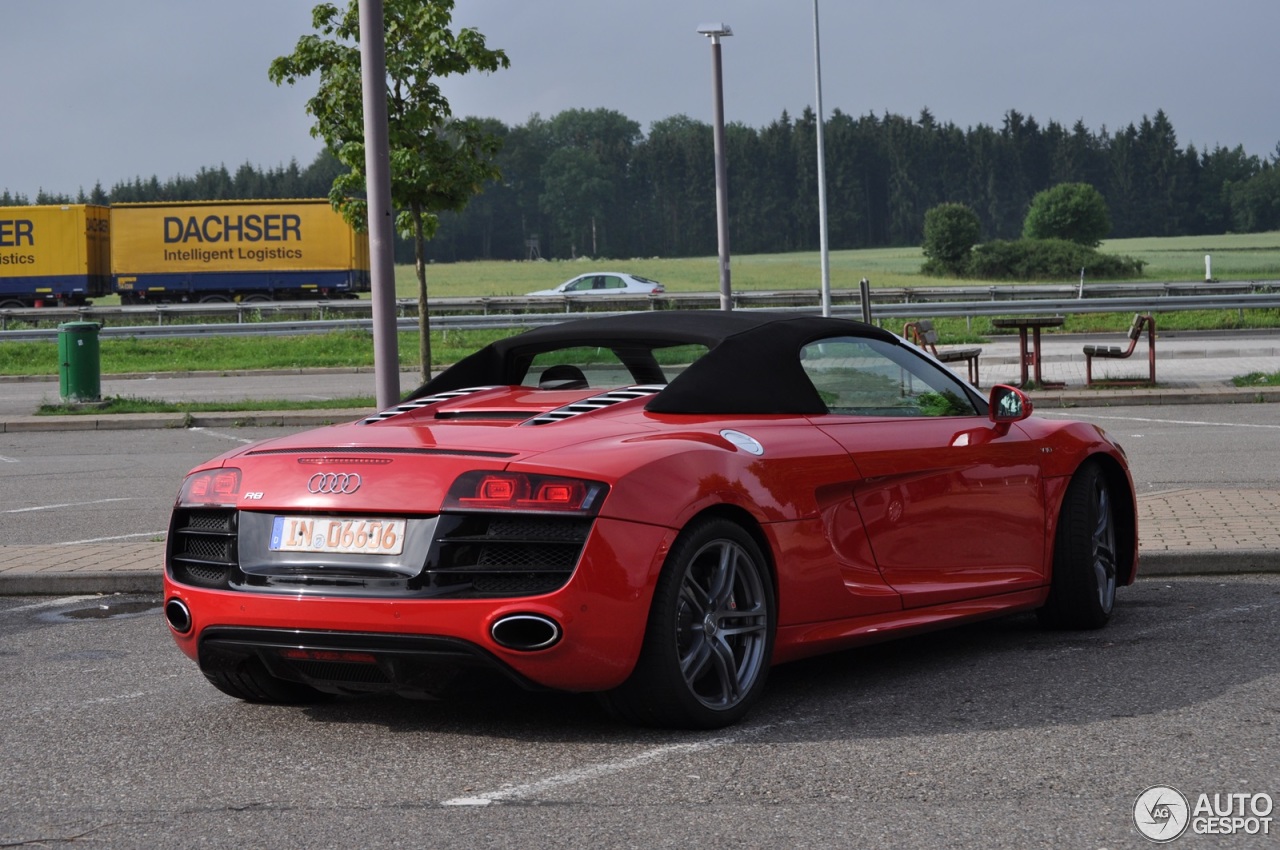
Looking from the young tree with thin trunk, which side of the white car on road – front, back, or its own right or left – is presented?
left

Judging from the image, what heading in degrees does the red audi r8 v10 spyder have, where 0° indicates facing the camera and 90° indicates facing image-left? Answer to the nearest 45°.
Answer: approximately 225°

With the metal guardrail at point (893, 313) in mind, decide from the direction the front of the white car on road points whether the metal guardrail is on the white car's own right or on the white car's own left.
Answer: on the white car's own left

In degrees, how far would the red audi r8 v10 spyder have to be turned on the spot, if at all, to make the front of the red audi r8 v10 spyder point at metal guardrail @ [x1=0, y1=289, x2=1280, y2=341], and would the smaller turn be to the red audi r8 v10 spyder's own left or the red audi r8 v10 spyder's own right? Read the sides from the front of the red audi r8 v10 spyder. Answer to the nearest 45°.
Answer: approximately 45° to the red audi r8 v10 spyder's own left

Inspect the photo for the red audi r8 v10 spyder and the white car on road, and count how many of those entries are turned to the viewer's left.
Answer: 1

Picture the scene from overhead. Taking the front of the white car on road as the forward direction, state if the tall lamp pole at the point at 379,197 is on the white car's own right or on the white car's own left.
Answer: on the white car's own left

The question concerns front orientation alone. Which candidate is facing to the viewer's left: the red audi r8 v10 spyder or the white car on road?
the white car on road

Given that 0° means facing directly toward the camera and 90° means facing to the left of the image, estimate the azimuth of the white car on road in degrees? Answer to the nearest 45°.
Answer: approximately 90°
